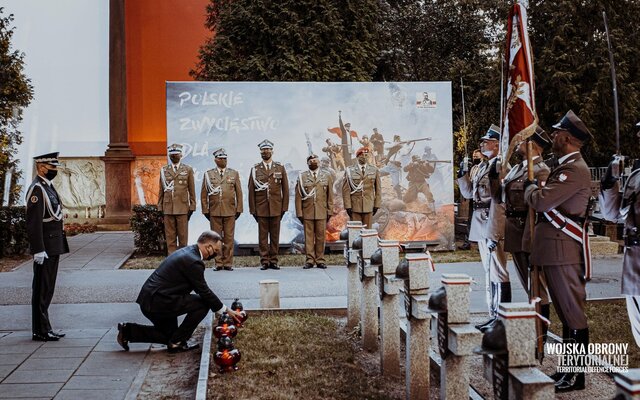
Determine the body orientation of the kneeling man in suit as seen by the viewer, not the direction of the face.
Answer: to the viewer's right

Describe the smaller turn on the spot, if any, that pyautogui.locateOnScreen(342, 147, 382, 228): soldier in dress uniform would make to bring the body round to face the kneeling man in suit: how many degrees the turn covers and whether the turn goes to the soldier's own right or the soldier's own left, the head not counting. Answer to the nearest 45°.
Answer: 0° — they already face them

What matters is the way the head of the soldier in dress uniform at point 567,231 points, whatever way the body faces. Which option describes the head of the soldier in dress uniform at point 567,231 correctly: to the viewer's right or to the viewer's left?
to the viewer's left

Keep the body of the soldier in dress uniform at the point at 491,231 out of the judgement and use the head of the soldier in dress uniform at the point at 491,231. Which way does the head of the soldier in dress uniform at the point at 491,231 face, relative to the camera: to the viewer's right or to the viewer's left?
to the viewer's left

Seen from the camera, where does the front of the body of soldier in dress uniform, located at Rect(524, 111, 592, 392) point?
to the viewer's left

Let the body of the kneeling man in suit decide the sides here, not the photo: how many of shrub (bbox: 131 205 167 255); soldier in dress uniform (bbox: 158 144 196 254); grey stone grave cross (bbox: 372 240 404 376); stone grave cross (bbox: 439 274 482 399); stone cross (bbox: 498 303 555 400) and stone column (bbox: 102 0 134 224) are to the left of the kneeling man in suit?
3

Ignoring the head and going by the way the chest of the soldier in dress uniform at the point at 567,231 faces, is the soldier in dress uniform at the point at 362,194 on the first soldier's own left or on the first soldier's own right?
on the first soldier's own right

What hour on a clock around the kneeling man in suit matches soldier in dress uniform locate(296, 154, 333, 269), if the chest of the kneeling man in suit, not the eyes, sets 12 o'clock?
The soldier in dress uniform is roughly at 10 o'clock from the kneeling man in suit.

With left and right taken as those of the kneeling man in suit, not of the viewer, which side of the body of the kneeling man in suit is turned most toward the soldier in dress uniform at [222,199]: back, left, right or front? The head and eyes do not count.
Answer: left
